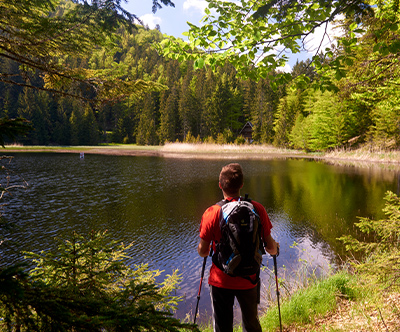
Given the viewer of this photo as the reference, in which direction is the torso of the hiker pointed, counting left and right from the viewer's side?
facing away from the viewer
